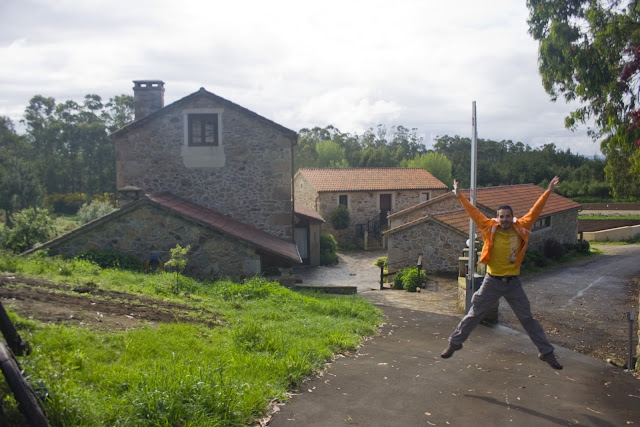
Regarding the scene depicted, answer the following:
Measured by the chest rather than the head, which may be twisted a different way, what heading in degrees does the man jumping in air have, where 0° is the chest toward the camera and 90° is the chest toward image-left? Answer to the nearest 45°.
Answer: approximately 0°

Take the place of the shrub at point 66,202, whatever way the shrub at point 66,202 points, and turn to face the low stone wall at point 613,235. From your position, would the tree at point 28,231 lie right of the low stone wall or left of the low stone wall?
right

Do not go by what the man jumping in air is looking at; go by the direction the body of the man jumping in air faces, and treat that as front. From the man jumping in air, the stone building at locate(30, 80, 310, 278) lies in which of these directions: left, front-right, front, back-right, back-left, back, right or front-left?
back-right

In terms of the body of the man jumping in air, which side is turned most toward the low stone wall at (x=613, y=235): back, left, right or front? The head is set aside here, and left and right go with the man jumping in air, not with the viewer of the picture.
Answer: back

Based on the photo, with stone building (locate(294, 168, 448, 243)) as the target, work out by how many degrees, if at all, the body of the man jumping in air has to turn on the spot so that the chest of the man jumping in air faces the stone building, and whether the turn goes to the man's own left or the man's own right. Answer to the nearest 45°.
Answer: approximately 180°

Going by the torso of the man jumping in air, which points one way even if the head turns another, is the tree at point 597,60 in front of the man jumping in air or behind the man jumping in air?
behind

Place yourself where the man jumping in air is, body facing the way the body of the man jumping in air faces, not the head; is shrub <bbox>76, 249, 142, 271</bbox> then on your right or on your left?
on your right

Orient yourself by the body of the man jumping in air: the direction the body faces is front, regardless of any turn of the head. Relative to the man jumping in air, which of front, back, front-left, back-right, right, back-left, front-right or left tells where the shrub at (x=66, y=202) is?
back-right

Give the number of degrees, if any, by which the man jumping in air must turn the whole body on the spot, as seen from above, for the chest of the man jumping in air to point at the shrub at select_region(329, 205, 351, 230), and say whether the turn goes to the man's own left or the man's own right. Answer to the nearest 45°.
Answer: approximately 180°

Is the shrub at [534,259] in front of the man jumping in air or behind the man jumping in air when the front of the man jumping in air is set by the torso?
behind

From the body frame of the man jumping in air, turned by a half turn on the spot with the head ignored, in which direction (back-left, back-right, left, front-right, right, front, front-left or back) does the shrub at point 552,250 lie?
front
